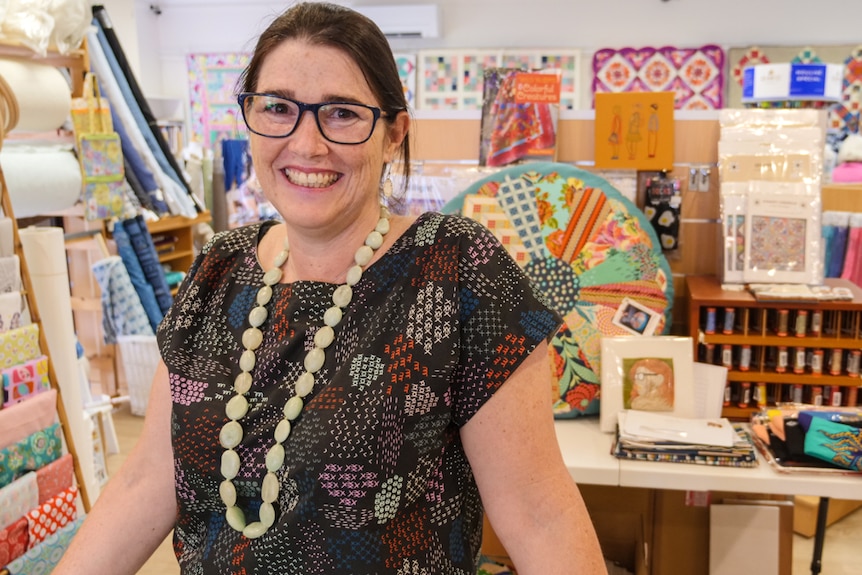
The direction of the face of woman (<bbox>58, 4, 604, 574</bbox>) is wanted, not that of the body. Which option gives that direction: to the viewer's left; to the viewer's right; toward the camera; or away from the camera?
toward the camera

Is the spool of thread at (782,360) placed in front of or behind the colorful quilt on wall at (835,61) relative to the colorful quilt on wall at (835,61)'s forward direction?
in front

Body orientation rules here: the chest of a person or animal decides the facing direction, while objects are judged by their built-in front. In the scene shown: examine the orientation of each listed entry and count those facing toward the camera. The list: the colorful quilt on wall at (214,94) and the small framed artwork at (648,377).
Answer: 2

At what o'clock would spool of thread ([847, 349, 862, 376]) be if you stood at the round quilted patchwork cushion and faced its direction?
The spool of thread is roughly at 9 o'clock from the round quilted patchwork cushion.

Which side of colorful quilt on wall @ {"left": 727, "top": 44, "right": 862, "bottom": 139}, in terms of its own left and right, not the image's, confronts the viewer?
front

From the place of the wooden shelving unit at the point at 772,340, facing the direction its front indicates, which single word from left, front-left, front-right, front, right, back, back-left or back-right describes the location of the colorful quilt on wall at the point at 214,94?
back-right

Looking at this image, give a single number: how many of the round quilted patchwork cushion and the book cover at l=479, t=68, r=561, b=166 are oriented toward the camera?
2

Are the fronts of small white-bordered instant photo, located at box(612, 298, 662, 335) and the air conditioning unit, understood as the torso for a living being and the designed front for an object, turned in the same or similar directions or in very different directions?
same or similar directions

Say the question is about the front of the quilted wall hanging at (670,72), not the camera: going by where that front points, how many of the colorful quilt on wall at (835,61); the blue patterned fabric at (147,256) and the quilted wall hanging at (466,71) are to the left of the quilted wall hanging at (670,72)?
1

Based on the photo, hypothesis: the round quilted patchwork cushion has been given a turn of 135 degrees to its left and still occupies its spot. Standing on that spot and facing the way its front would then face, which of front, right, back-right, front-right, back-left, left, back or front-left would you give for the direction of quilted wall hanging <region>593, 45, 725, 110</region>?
front-left

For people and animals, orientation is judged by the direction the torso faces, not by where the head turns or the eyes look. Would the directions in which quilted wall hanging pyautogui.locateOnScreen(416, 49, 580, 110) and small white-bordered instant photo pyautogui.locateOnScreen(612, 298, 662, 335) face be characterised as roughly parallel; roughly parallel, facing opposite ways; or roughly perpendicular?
roughly parallel

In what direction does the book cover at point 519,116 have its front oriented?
toward the camera

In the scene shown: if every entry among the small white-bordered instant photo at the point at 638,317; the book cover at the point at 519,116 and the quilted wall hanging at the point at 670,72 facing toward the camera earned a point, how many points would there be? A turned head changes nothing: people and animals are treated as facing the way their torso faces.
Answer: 3

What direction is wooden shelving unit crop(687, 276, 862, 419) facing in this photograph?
toward the camera

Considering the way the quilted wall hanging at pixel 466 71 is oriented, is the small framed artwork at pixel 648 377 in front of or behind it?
in front
